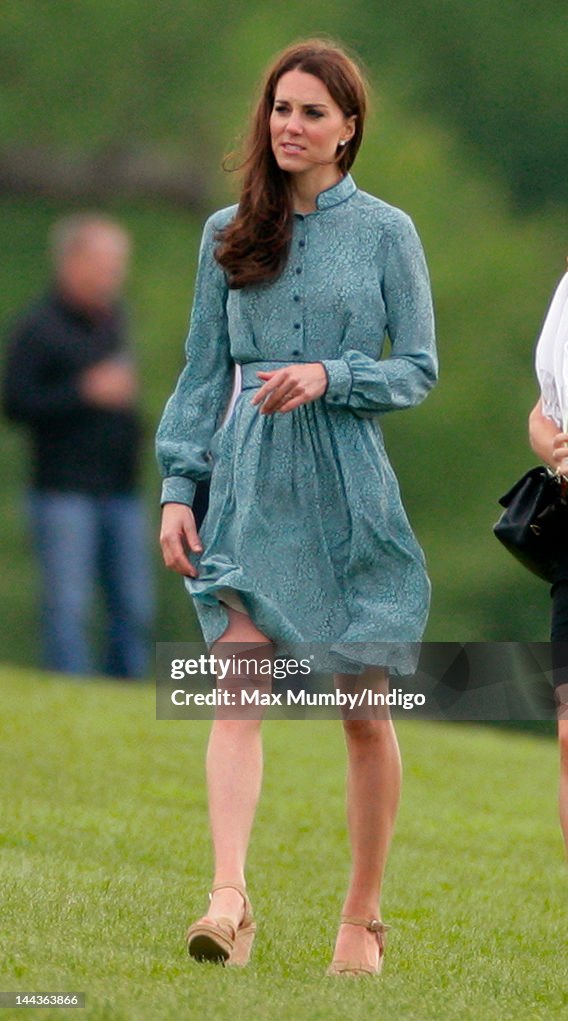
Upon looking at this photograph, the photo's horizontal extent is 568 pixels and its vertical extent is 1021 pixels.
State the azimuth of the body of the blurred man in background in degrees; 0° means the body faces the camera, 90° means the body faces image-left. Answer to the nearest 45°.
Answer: approximately 315°

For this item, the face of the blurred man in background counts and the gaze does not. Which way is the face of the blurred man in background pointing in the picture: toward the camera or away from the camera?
toward the camera

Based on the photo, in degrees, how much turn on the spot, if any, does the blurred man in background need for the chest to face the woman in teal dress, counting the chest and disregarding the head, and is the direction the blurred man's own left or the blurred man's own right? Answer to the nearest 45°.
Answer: approximately 45° to the blurred man's own right
